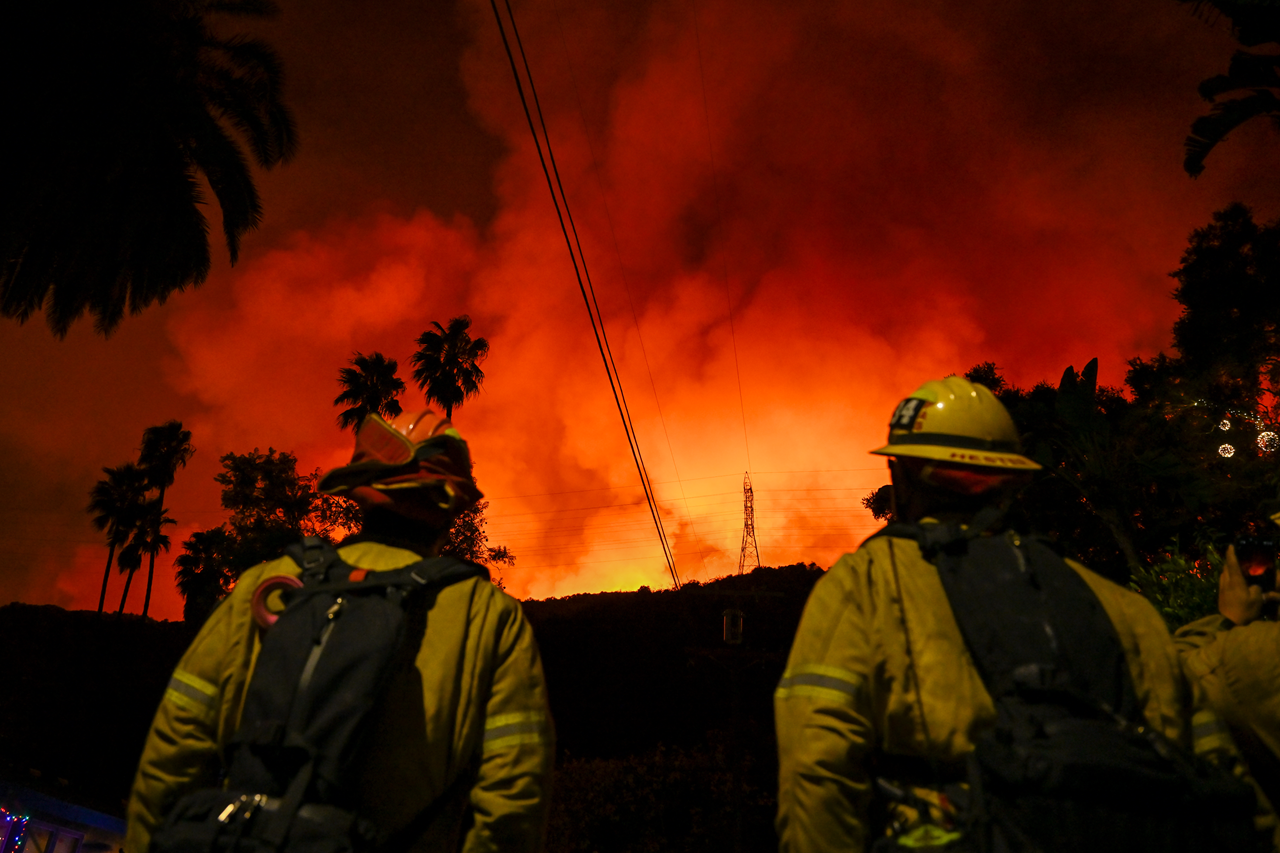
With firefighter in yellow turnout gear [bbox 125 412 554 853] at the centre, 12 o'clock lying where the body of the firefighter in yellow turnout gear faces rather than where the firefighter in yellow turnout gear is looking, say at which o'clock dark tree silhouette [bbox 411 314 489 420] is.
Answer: The dark tree silhouette is roughly at 12 o'clock from the firefighter in yellow turnout gear.

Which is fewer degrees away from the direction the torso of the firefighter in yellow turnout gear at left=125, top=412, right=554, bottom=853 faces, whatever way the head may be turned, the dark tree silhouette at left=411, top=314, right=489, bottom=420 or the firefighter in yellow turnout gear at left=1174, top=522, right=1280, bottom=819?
the dark tree silhouette

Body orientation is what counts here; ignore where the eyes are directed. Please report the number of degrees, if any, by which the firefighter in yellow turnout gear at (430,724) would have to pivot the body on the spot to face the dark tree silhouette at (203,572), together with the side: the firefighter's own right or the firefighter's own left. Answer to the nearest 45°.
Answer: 0° — they already face it

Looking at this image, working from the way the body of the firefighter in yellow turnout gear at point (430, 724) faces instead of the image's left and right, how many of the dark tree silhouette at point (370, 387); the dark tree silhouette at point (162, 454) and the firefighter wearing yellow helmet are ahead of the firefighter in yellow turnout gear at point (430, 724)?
2

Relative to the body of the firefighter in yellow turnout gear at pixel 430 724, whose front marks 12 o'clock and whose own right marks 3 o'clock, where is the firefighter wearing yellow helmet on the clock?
The firefighter wearing yellow helmet is roughly at 4 o'clock from the firefighter in yellow turnout gear.

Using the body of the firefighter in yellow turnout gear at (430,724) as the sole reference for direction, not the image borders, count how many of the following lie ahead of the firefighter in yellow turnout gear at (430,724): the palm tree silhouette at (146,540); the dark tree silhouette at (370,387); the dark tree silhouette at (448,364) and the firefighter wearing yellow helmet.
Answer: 3

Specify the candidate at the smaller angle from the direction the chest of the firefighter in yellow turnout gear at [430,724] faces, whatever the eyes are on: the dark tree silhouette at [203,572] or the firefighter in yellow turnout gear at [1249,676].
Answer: the dark tree silhouette

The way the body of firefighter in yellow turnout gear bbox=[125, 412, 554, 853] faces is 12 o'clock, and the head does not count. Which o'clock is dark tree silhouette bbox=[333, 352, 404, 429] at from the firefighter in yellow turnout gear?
The dark tree silhouette is roughly at 12 o'clock from the firefighter in yellow turnout gear.

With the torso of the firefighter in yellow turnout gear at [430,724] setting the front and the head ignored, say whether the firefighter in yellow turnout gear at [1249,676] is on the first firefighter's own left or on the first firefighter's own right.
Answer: on the first firefighter's own right

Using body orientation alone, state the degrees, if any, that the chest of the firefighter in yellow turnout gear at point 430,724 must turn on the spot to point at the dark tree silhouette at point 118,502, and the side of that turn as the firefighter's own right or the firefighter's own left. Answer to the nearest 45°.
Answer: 0° — they already face it

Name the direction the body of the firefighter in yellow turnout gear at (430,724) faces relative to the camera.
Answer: away from the camera

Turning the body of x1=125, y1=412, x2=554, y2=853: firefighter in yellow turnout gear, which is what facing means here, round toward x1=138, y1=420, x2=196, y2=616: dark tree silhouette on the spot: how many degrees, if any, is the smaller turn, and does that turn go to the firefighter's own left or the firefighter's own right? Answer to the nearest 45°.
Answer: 0° — they already face it
